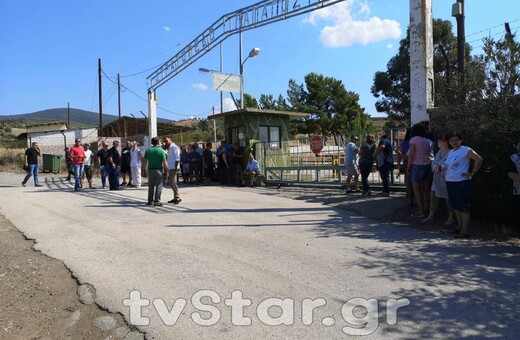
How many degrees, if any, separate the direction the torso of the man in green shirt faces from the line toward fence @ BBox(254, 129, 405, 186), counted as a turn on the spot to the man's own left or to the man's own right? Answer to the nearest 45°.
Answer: approximately 45° to the man's own right

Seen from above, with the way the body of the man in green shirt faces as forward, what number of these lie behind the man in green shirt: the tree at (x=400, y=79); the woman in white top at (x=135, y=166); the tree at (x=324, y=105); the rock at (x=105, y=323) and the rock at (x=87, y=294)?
2

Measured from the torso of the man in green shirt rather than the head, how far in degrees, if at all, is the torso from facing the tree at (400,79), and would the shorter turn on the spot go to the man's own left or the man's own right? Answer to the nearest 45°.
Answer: approximately 45° to the man's own right

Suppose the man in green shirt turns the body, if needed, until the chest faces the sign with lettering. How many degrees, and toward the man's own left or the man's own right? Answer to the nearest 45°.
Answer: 0° — they already face it

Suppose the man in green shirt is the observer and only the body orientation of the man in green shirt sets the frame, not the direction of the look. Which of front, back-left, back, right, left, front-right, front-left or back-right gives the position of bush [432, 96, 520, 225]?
back-right

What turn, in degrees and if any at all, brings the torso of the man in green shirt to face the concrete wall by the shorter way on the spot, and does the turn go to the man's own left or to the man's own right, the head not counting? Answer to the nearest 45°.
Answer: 0° — they already face it

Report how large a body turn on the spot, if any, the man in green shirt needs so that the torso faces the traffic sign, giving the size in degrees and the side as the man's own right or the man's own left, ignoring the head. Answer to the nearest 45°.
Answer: approximately 90° to the man's own right

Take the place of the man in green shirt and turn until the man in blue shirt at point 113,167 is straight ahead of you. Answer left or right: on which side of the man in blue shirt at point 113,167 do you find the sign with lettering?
right

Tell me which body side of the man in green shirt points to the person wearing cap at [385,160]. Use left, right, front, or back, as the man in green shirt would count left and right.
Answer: right

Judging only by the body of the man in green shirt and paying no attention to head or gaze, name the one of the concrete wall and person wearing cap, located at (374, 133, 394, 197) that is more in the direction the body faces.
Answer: the concrete wall

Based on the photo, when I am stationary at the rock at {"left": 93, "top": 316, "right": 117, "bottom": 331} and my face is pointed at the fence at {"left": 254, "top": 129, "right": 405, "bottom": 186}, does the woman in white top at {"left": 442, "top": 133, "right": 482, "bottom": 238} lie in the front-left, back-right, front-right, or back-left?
front-right

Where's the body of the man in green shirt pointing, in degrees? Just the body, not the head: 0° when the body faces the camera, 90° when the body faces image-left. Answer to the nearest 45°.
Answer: approximately 180°

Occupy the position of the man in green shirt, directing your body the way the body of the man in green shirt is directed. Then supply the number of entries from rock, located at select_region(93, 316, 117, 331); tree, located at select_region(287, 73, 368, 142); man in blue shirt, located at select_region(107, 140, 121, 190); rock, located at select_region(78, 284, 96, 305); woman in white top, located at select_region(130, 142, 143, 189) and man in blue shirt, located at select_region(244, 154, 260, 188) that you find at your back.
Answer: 2

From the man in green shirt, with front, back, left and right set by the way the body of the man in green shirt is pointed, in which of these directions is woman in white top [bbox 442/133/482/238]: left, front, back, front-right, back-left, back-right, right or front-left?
back-right

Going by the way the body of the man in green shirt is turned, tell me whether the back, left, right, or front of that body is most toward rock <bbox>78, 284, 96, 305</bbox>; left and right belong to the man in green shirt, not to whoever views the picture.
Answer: back

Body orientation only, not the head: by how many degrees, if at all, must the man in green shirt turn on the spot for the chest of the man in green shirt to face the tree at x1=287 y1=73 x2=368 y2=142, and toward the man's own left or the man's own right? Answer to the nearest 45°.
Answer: approximately 45° to the man's own right

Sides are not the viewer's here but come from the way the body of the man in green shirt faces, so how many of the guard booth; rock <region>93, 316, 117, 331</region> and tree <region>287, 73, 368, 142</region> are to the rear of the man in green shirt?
1

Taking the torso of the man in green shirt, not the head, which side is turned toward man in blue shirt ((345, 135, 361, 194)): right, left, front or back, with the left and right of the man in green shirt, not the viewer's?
right
